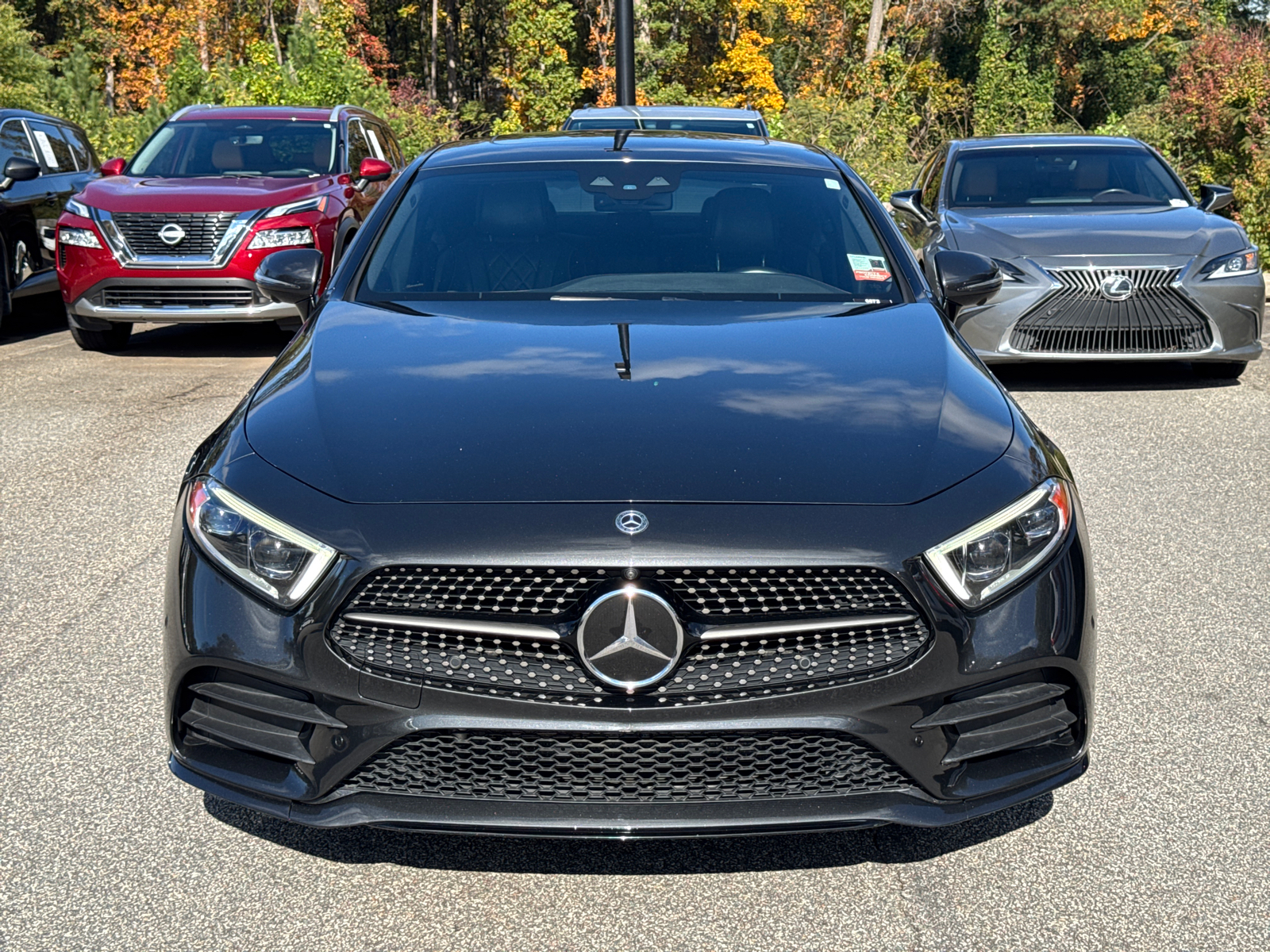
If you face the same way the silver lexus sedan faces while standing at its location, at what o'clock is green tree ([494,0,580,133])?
The green tree is roughly at 5 o'clock from the silver lexus sedan.

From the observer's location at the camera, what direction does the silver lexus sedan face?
facing the viewer

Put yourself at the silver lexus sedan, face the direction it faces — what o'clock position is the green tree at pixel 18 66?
The green tree is roughly at 4 o'clock from the silver lexus sedan.

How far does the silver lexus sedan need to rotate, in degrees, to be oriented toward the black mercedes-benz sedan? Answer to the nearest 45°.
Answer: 0° — it already faces it

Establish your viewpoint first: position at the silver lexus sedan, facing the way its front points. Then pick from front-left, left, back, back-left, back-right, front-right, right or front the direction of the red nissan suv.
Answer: right

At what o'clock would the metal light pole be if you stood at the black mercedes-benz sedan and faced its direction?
The metal light pole is roughly at 6 o'clock from the black mercedes-benz sedan.

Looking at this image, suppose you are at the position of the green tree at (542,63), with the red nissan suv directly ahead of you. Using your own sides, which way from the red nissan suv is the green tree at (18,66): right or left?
right

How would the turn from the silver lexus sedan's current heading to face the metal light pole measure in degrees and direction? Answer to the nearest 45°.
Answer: approximately 135° to its right
